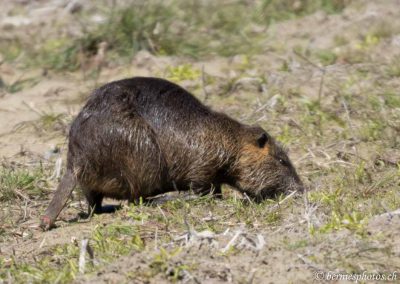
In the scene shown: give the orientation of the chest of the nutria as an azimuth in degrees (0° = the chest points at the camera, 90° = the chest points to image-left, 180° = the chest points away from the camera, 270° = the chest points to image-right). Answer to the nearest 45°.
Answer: approximately 270°
